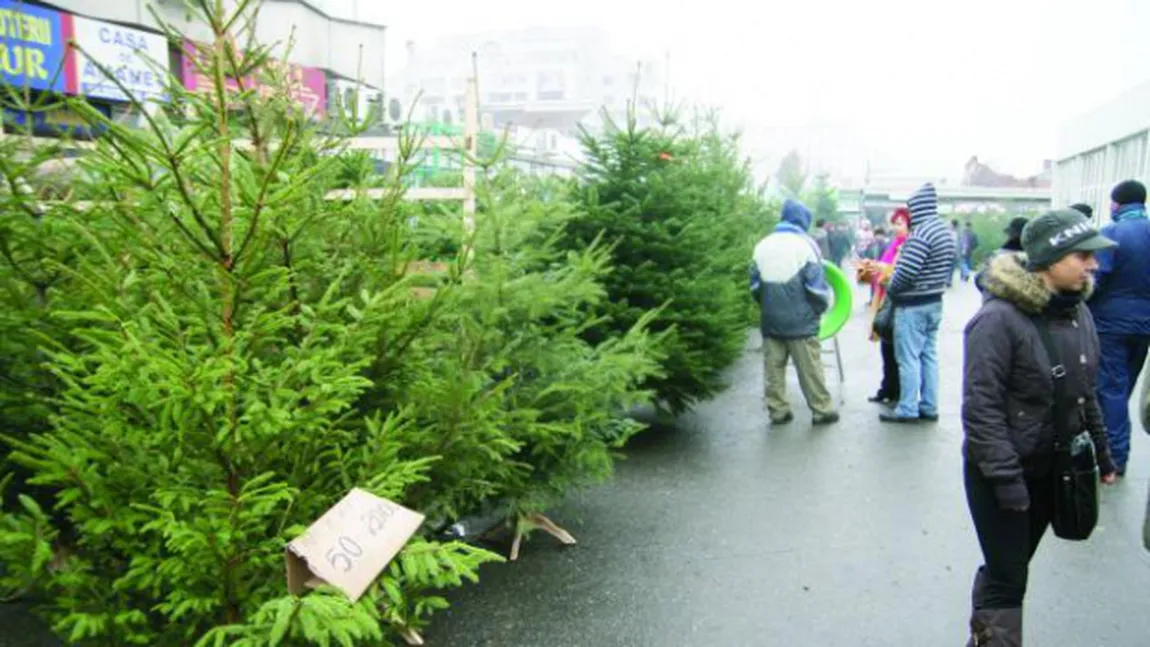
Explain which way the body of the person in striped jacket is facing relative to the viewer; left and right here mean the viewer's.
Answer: facing away from the viewer and to the left of the viewer

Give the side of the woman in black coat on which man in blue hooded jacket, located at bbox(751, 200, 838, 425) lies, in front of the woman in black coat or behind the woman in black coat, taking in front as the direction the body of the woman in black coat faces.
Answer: behind

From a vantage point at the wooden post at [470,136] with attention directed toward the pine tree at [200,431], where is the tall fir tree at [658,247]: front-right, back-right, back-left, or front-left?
back-left

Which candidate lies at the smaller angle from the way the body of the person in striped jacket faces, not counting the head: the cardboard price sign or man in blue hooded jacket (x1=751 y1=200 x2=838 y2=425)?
the man in blue hooded jacket

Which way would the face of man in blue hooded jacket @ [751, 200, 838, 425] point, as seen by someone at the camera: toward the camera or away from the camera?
away from the camera
